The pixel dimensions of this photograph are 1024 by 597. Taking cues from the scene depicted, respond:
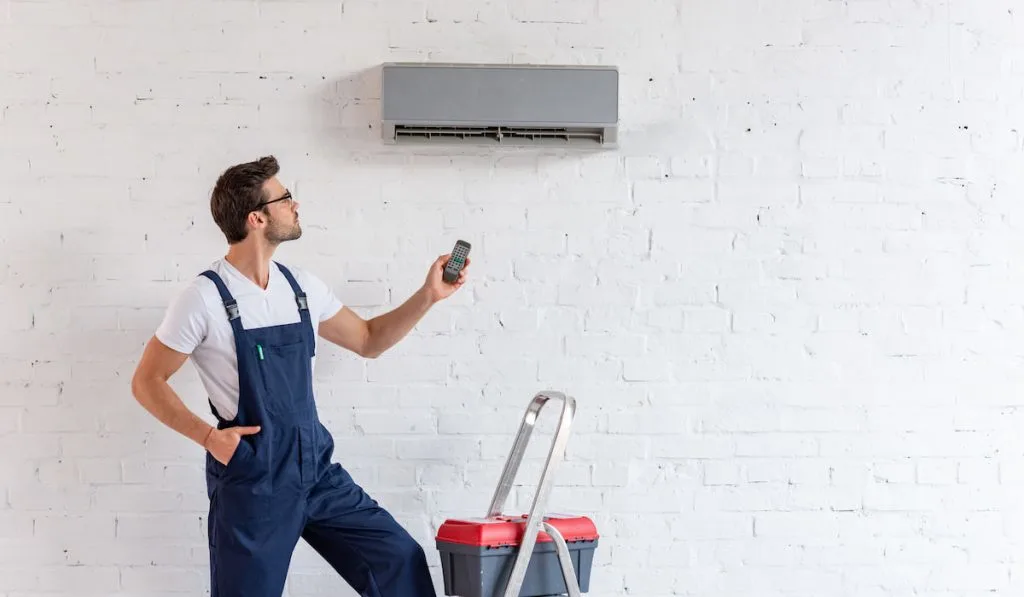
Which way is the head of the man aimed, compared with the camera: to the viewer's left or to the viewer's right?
to the viewer's right

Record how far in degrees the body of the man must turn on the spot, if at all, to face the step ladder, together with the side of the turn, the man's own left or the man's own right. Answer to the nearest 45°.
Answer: approximately 45° to the man's own left

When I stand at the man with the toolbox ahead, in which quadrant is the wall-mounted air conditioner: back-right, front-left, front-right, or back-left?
front-left

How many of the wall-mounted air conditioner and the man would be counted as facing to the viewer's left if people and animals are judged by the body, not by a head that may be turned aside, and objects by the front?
0

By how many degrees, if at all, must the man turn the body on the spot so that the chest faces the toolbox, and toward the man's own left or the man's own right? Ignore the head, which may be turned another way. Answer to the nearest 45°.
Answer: approximately 45° to the man's own left

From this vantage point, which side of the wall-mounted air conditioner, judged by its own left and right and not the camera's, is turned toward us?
front
